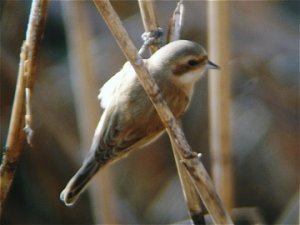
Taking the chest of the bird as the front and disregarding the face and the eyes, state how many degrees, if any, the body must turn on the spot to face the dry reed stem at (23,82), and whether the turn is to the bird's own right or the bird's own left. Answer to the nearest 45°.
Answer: approximately 135° to the bird's own right

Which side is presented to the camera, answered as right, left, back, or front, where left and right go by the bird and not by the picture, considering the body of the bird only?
right
